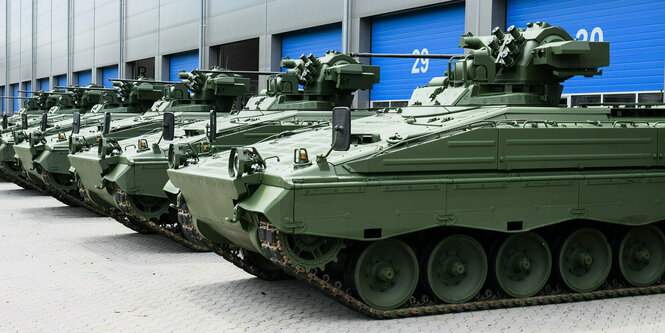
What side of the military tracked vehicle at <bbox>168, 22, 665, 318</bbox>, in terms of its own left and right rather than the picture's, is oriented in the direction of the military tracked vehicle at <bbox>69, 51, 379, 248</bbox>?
right

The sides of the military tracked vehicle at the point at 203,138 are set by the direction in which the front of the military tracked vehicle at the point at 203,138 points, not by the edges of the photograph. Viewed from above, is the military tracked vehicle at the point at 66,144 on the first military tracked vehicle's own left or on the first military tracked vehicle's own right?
on the first military tracked vehicle's own right

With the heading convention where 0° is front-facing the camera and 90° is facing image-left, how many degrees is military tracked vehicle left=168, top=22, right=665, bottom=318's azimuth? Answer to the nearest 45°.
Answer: approximately 45°

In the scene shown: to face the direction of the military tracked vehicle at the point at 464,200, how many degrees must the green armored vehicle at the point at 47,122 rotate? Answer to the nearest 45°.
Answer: approximately 45° to its left

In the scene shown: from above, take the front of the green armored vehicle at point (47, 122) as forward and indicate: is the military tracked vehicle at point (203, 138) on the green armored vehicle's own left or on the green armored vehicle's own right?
on the green armored vehicle's own left

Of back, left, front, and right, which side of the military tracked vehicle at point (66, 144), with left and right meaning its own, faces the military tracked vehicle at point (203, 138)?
left

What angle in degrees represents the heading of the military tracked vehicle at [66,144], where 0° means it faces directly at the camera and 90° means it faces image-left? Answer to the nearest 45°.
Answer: approximately 45°

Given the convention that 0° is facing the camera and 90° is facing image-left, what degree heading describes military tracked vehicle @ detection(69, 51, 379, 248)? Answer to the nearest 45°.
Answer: approximately 45°
